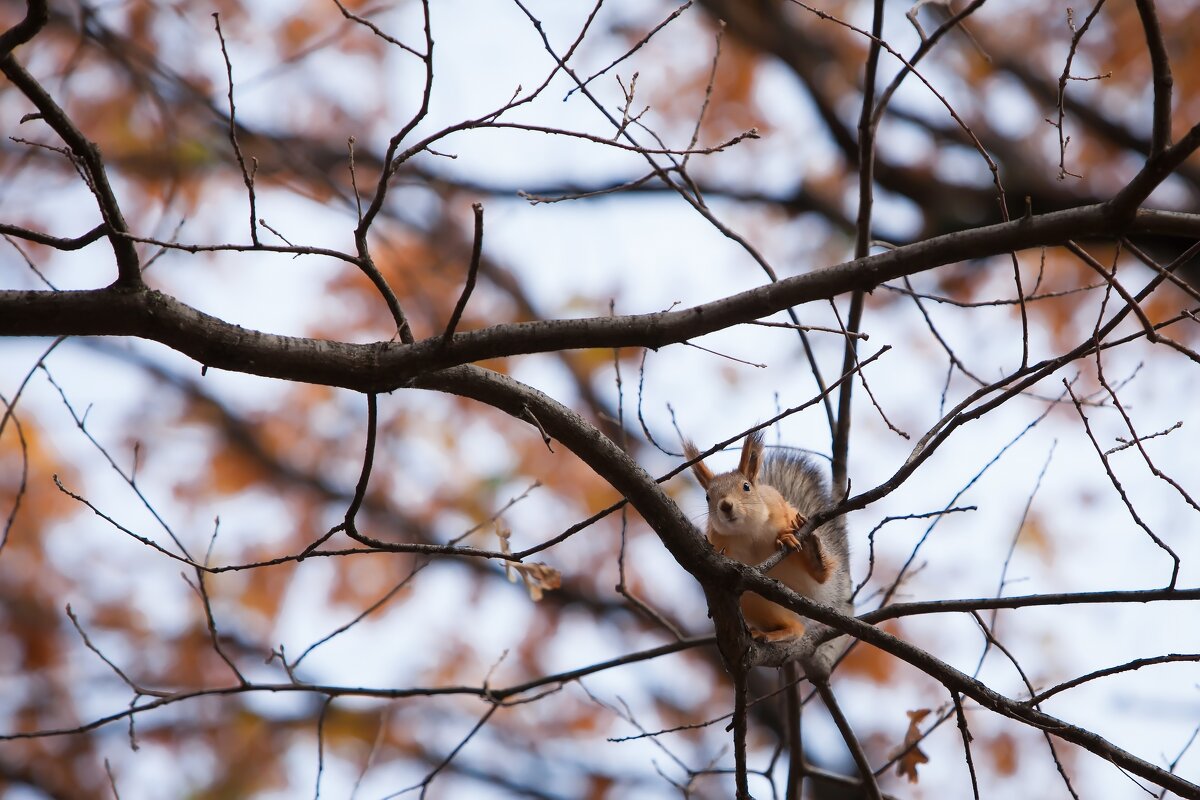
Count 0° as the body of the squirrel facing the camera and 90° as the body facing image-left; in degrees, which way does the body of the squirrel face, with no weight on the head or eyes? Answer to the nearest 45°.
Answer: approximately 45°
